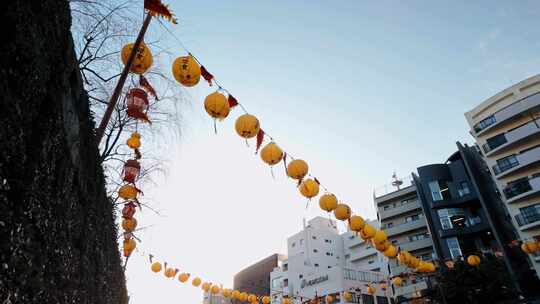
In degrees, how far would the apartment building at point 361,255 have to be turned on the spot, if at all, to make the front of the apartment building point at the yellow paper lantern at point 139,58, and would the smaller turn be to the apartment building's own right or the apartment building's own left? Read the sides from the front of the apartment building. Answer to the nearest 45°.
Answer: approximately 45° to the apartment building's own left

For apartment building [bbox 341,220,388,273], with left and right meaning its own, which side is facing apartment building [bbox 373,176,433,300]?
left

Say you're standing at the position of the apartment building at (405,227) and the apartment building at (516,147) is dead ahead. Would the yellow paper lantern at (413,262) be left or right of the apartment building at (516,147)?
right

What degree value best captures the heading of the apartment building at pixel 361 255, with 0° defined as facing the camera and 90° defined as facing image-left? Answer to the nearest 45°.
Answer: approximately 45°

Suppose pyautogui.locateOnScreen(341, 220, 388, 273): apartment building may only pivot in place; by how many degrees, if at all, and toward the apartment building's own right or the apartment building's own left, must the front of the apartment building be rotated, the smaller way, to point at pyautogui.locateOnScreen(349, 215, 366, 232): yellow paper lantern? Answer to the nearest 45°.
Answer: approximately 45° to the apartment building's own left

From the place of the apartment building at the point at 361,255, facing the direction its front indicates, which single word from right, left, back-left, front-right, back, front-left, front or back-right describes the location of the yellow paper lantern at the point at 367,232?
front-left

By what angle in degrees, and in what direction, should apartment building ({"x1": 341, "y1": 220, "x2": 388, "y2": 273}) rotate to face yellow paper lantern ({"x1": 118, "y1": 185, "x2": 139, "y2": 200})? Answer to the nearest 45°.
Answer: approximately 45° to its left
